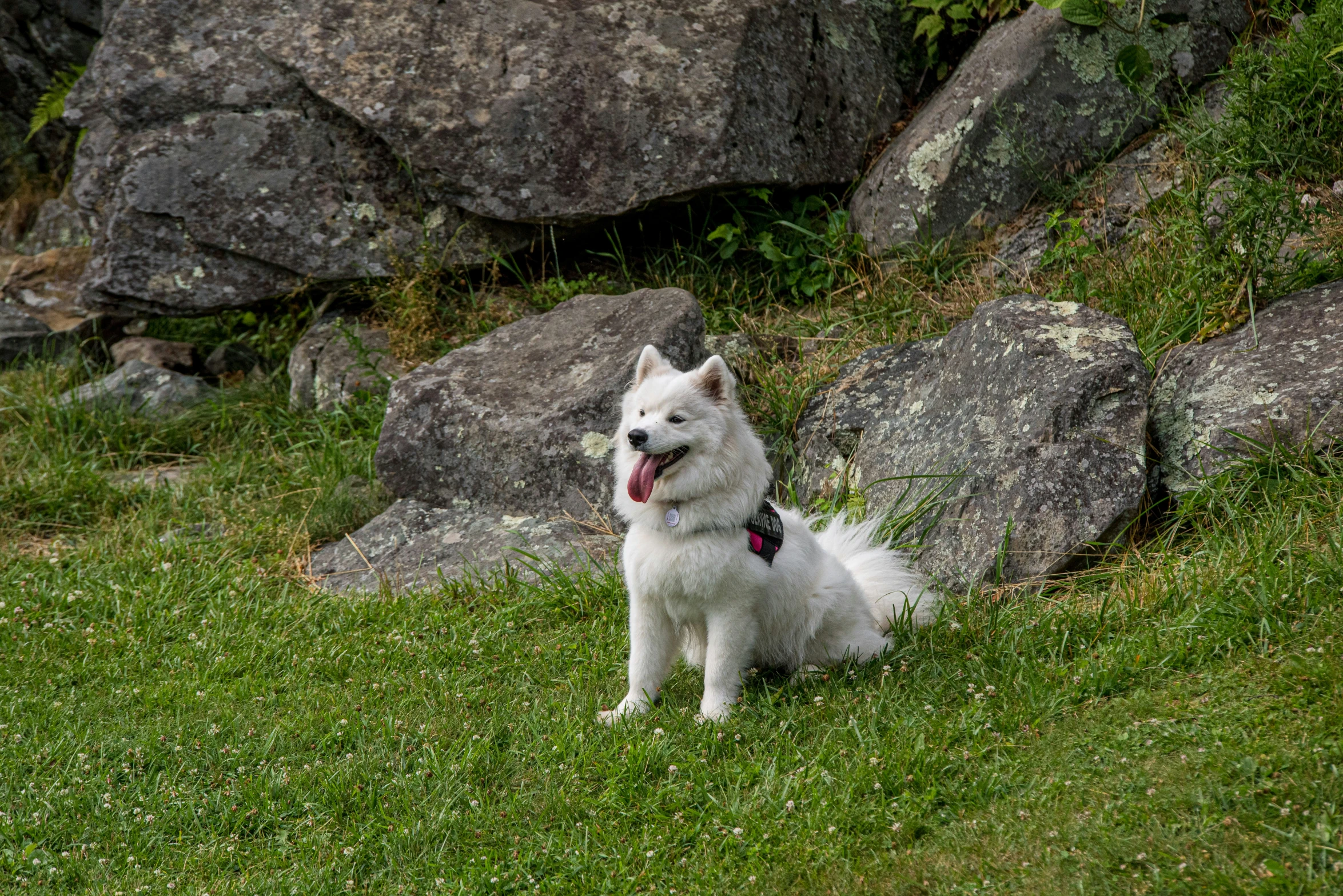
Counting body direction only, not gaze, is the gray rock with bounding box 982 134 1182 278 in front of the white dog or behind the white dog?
behind

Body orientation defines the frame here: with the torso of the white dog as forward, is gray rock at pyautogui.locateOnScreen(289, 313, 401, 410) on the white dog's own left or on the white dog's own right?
on the white dog's own right

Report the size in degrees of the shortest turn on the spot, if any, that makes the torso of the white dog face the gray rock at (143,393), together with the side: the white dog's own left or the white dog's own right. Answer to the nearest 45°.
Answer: approximately 90° to the white dog's own right

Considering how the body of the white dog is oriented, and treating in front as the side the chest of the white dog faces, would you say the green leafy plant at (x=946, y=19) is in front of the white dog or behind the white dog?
behind

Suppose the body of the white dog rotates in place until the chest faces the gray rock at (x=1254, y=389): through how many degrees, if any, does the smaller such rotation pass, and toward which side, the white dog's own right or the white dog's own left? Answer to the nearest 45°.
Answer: approximately 180°

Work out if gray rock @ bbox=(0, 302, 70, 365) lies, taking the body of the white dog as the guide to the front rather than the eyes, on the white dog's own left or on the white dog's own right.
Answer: on the white dog's own right

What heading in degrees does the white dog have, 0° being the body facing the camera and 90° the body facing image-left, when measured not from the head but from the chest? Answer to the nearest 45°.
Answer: approximately 45°

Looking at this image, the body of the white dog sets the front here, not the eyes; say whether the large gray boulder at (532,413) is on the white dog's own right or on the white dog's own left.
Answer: on the white dog's own right

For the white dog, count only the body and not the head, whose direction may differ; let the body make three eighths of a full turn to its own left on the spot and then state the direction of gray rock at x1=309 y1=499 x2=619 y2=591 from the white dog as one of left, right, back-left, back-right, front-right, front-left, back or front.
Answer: back-left

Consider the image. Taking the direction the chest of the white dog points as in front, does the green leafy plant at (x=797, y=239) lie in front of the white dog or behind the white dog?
behind

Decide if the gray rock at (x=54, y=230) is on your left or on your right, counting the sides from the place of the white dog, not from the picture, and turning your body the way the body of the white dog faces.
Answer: on your right
